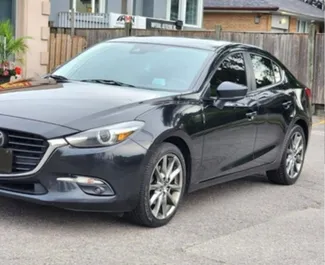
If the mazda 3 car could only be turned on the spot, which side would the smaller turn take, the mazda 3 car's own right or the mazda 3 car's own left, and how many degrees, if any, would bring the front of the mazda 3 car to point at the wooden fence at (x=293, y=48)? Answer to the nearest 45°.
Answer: approximately 135° to the mazda 3 car's own right

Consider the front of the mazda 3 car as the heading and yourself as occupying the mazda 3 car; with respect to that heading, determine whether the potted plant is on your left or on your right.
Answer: on your right

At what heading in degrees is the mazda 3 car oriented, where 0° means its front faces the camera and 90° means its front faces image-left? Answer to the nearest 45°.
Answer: approximately 45°

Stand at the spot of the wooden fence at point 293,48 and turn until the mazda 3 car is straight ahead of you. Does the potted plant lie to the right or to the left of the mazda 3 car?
right
